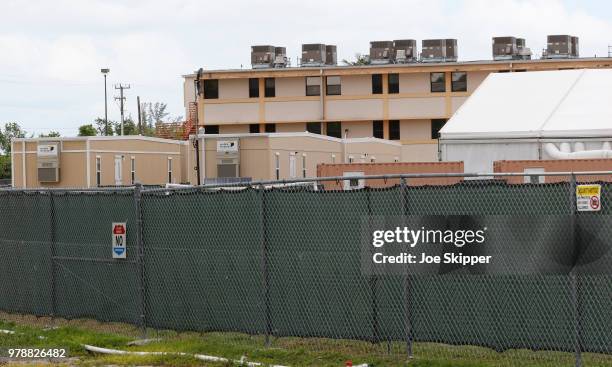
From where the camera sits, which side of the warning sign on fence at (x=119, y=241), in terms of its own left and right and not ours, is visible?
front

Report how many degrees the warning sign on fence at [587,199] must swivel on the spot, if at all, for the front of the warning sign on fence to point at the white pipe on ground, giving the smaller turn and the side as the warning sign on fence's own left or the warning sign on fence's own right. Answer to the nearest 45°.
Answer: approximately 90° to the warning sign on fence's own right

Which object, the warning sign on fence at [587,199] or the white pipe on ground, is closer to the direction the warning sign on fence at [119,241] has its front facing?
the white pipe on ground

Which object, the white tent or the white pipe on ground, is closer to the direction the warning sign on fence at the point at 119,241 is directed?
the white pipe on ground

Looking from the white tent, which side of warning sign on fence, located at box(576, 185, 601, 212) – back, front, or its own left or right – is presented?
back

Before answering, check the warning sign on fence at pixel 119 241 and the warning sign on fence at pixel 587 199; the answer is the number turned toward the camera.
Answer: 2

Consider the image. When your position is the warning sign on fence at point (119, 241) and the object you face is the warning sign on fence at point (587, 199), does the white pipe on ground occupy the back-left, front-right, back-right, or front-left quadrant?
front-right

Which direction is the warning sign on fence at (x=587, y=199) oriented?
toward the camera

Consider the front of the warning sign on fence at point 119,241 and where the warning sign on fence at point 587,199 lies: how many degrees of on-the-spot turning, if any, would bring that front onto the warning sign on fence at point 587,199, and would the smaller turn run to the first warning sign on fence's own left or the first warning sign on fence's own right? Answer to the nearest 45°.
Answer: approximately 45° to the first warning sign on fence's own left
